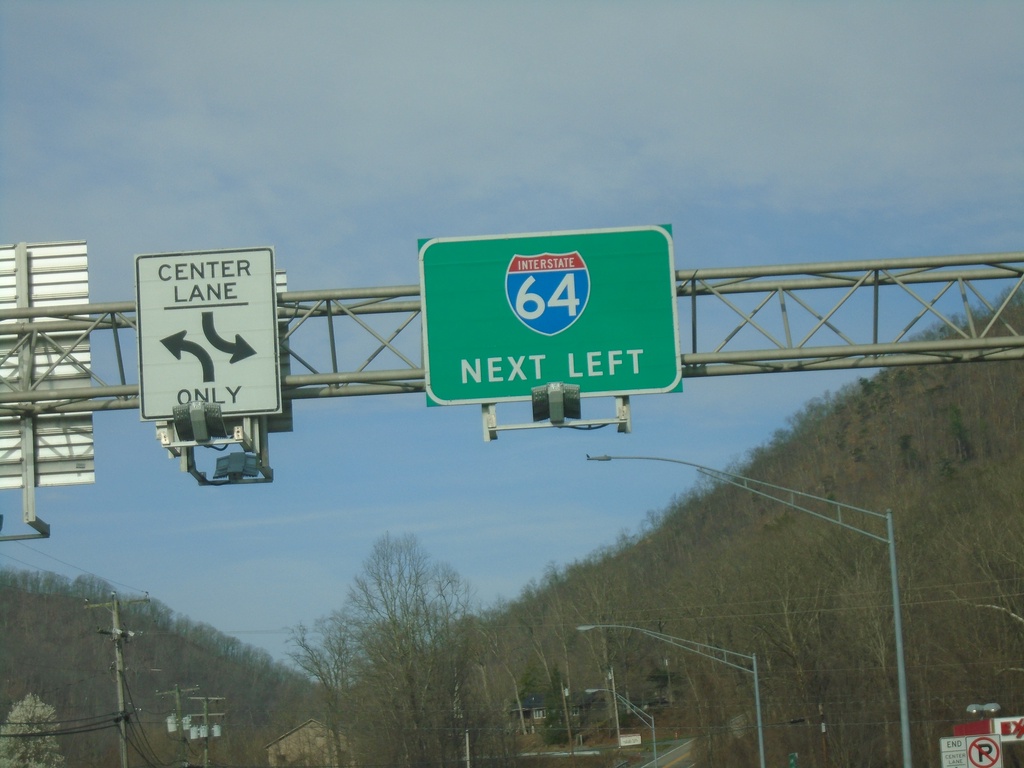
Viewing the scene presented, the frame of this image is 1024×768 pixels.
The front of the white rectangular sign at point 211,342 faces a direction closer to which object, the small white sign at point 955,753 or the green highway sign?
the green highway sign

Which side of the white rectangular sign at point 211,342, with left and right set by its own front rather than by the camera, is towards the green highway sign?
left

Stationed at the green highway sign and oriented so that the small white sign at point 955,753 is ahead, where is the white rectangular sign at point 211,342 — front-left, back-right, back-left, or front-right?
back-left

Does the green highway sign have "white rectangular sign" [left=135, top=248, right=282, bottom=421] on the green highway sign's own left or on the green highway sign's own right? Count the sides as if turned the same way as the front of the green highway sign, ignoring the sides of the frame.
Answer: on the green highway sign's own right

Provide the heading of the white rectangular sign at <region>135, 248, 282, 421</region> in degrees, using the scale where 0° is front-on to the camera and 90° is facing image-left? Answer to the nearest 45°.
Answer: approximately 0°

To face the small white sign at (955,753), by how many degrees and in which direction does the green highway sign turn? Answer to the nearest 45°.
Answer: approximately 135° to its left

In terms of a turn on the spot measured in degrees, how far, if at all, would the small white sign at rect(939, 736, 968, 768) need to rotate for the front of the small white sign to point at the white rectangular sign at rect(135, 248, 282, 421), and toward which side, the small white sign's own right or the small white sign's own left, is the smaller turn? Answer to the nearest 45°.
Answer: approximately 45° to the small white sign's own right

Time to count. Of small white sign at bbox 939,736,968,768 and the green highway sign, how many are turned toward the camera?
2

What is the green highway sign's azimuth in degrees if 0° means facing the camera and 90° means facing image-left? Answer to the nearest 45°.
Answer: approximately 0°
